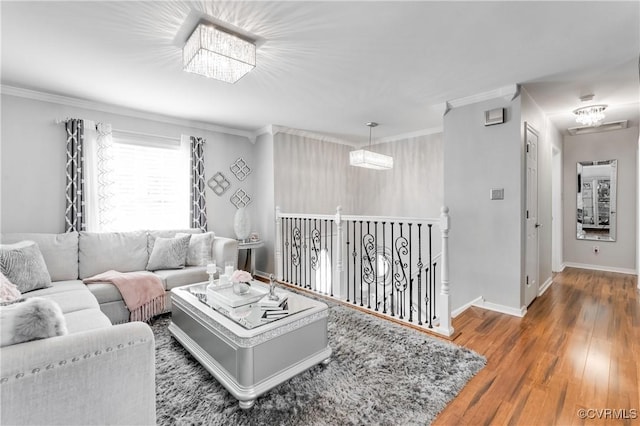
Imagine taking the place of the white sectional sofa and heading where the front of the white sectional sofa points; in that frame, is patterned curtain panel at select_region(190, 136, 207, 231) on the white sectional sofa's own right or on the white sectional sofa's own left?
on the white sectional sofa's own left

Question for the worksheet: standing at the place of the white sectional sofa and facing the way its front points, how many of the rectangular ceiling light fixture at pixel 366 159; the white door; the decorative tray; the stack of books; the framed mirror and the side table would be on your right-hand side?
0

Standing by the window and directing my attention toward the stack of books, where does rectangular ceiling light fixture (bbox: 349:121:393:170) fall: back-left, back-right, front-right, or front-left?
front-left

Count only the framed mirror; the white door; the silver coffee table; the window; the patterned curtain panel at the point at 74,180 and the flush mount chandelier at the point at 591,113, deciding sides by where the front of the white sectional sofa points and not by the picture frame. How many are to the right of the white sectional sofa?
0

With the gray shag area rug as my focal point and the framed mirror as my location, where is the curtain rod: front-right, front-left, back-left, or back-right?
front-right

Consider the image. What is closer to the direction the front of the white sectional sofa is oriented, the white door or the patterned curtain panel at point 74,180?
the white door

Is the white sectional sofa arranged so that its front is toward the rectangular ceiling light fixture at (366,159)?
no

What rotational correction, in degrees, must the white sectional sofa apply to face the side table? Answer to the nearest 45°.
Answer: approximately 90° to its left

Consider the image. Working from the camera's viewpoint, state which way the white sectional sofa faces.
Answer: facing the viewer and to the right of the viewer

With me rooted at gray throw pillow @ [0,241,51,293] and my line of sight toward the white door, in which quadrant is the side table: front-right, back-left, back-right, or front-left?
front-left

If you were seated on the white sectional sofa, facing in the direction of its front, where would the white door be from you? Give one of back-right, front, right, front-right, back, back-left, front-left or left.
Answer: front-left

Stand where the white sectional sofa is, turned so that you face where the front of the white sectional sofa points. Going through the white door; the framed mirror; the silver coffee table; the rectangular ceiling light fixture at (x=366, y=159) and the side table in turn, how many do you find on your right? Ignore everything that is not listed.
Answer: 0

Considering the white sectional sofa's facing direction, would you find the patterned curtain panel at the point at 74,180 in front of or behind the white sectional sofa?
behind

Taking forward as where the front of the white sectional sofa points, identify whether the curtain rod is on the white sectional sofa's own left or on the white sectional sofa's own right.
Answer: on the white sectional sofa's own left
